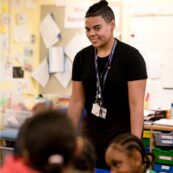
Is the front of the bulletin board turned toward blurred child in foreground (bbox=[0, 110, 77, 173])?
yes

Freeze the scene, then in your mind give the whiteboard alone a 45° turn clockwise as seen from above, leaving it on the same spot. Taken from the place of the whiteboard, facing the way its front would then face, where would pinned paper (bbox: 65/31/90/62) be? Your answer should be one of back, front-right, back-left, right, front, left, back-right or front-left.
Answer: front-right

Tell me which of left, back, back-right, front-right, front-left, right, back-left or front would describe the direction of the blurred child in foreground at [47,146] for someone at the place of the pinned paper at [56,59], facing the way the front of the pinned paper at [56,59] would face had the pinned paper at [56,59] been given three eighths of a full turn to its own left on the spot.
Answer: back-right

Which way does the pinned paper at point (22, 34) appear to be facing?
toward the camera

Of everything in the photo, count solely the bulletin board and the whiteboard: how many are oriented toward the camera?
2

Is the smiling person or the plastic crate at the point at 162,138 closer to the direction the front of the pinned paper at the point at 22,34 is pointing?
the smiling person

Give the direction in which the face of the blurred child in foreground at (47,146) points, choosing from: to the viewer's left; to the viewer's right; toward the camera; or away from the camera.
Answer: away from the camera

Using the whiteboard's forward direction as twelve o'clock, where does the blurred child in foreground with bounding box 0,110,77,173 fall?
The blurred child in foreground is roughly at 12 o'clock from the whiteboard.

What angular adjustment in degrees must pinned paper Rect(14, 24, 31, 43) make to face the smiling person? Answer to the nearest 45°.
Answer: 0° — it already faces them

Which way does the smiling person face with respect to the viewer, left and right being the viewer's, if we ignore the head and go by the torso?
facing the viewer and to the left of the viewer

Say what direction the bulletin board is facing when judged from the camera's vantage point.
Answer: facing the viewer

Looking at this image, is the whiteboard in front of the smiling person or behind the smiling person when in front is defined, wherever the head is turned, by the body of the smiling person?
behind
